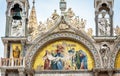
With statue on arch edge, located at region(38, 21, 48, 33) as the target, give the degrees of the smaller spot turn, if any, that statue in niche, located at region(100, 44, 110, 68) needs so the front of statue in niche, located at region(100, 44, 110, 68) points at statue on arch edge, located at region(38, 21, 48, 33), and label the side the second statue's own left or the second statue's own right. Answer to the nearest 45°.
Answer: approximately 90° to the second statue's own right

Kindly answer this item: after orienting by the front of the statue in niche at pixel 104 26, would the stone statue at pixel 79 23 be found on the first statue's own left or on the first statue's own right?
on the first statue's own right

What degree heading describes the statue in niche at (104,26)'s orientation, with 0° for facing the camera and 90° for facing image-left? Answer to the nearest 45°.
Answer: approximately 0°

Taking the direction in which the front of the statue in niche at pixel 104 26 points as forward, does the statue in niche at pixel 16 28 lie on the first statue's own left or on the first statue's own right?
on the first statue's own right

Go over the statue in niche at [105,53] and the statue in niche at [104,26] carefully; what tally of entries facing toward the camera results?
2

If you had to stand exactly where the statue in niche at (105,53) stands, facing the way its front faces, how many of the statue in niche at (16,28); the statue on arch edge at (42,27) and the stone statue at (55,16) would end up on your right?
3

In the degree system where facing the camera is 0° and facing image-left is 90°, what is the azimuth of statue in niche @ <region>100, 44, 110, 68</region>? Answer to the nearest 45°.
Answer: approximately 0°
